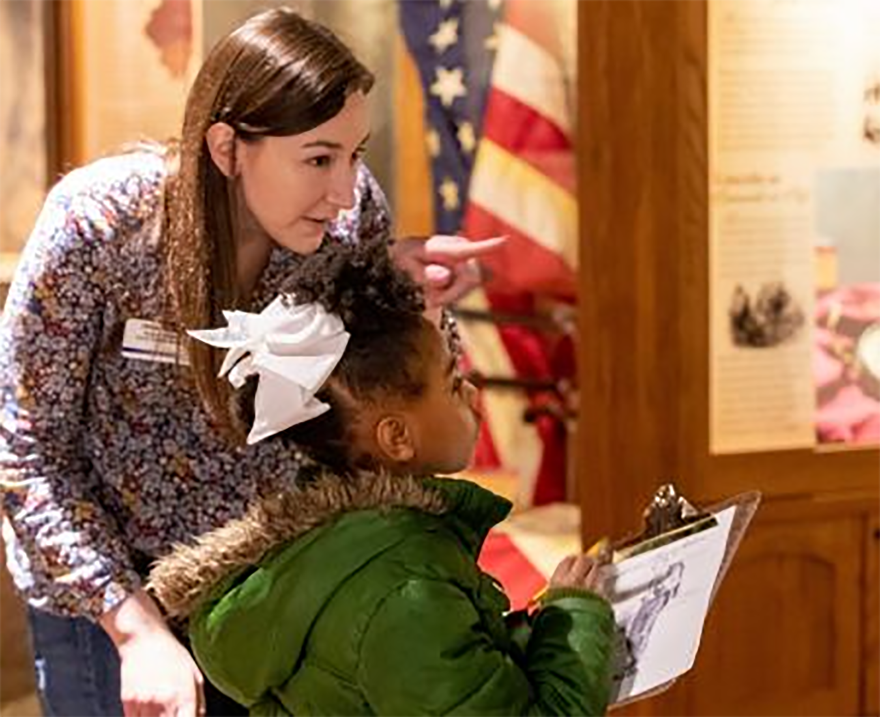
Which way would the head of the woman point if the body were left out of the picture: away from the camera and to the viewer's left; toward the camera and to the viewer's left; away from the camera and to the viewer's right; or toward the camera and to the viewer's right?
toward the camera and to the viewer's right

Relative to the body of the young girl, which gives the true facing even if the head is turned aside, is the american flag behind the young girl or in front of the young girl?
in front

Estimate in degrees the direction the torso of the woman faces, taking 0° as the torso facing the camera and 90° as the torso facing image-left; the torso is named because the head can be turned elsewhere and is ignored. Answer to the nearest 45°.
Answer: approximately 315°

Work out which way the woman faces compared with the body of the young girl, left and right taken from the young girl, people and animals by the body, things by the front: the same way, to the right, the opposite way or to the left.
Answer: to the right

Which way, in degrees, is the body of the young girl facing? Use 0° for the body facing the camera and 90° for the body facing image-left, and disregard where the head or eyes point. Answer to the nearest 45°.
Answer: approximately 225°

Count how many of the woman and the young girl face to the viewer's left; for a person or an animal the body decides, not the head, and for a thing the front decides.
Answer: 0

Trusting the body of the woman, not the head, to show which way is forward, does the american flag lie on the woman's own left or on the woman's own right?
on the woman's own left
